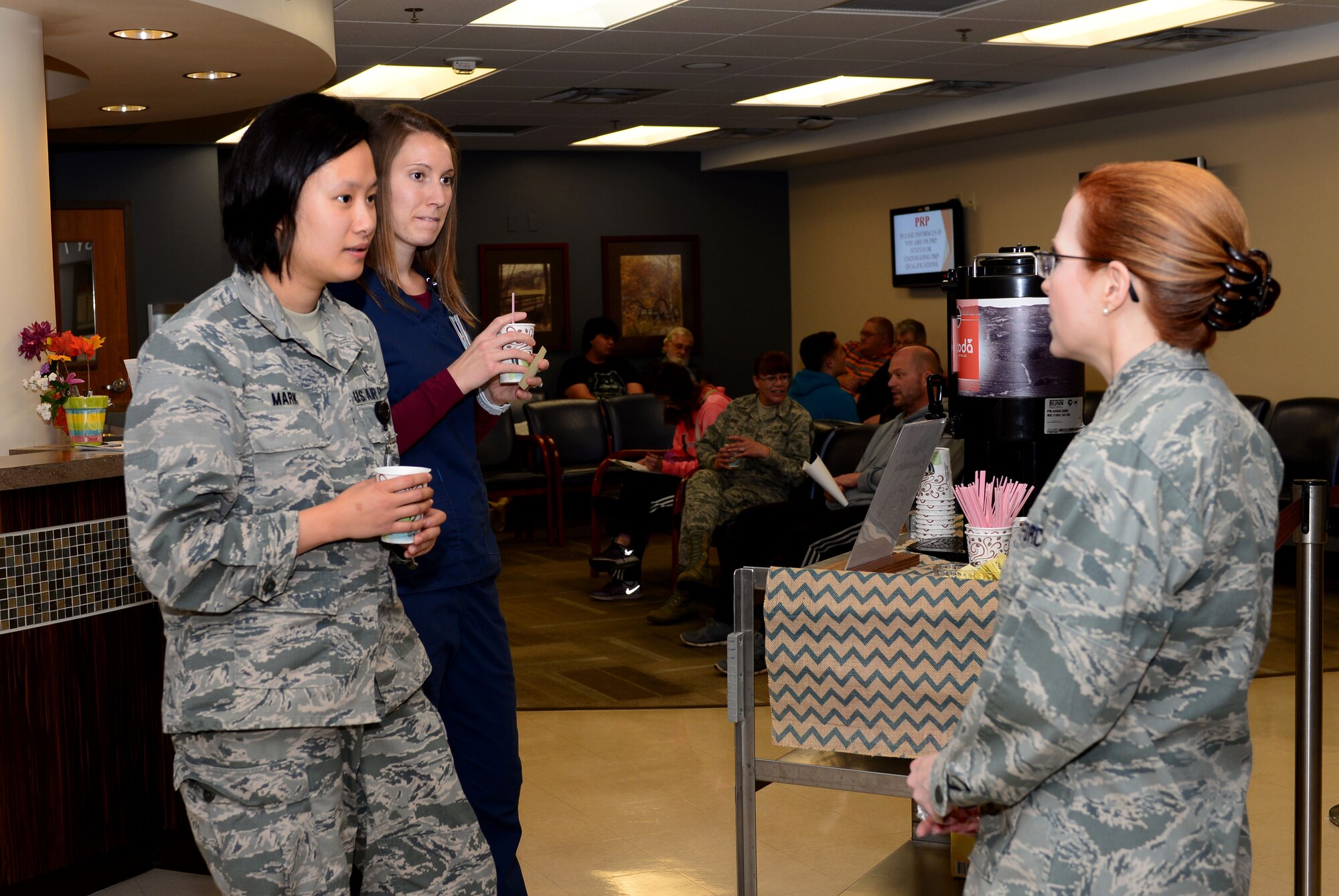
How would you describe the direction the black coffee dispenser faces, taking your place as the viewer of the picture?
facing to the left of the viewer

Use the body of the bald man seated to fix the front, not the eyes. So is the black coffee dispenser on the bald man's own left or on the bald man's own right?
on the bald man's own left

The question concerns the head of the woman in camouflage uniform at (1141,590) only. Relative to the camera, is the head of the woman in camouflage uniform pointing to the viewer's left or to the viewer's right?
to the viewer's left

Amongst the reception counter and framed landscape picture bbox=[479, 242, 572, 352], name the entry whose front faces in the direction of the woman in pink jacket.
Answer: the framed landscape picture
